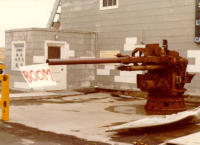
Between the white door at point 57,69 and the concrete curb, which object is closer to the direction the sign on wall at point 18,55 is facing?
the concrete curb

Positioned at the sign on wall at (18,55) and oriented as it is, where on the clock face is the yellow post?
The yellow post is roughly at 12 o'clock from the sign on wall.

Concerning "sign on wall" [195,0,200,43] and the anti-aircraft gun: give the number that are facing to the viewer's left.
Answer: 1

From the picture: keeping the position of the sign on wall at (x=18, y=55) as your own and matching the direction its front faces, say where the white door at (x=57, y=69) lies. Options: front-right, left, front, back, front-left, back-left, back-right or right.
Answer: left

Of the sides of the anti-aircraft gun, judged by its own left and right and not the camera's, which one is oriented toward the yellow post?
front

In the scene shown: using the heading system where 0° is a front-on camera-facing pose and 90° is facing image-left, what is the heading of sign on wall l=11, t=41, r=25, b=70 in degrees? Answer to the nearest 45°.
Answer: approximately 0°

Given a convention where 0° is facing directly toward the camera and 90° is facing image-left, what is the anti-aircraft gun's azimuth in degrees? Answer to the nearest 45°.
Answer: approximately 90°

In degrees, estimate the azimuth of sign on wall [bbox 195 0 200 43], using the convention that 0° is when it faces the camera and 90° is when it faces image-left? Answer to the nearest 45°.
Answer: approximately 0°

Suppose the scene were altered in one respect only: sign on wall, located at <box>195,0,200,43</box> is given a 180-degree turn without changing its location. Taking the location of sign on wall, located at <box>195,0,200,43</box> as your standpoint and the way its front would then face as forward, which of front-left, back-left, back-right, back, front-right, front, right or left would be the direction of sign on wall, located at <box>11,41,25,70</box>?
left

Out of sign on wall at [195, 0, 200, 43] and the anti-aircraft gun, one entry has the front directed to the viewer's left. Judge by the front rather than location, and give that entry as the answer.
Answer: the anti-aircraft gun

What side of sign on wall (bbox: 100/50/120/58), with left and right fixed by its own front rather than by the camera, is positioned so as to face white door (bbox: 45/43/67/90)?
right

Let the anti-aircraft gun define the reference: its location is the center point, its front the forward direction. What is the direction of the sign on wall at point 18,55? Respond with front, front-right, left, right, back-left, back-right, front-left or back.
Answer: front-right

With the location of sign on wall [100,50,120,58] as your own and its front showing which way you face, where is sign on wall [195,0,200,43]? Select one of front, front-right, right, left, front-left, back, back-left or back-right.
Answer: front-left
